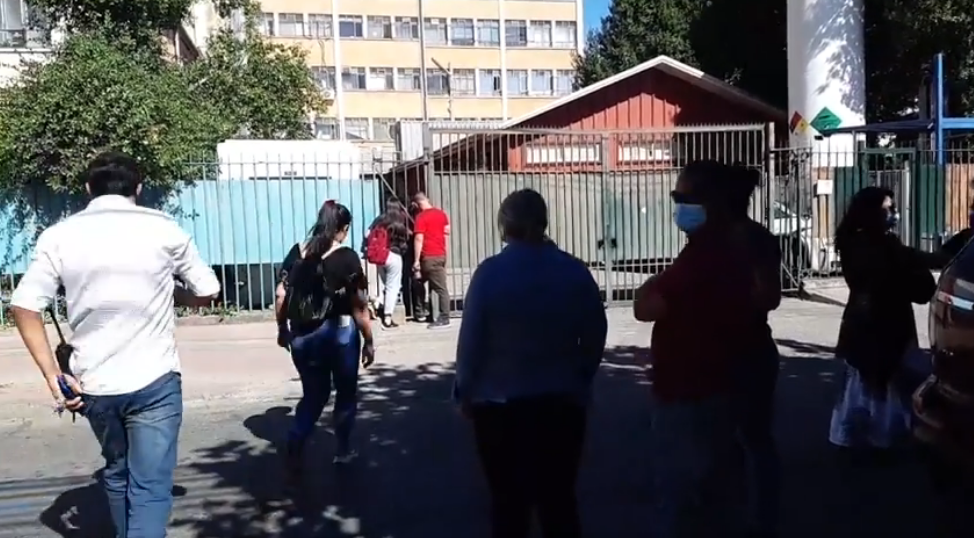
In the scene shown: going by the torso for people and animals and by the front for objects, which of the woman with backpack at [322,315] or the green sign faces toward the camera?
the green sign

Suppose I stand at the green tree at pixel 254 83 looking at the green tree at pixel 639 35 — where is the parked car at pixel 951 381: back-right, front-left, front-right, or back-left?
back-right

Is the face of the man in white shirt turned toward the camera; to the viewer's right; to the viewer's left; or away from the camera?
away from the camera

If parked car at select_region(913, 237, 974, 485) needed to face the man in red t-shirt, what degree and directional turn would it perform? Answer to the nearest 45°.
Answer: approximately 90° to its left

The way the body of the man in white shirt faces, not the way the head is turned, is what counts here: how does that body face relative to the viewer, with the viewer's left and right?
facing away from the viewer

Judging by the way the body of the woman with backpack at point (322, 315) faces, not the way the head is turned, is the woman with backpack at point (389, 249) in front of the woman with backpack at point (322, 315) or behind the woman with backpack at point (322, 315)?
in front

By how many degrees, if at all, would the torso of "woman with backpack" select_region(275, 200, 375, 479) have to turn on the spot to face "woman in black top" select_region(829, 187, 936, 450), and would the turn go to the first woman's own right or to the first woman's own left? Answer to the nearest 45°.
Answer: approximately 45° to the first woman's own right

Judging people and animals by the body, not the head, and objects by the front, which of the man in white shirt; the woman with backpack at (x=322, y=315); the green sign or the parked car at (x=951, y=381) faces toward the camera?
the green sign

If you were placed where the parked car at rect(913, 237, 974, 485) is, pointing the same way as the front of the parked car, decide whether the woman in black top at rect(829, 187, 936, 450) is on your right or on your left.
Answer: on your left

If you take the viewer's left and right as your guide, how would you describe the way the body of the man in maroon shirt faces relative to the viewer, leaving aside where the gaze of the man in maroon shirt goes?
facing the viewer and to the left of the viewer

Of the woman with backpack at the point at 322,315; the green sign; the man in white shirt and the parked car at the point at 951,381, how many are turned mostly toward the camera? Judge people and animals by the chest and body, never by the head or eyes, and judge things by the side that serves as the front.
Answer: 1

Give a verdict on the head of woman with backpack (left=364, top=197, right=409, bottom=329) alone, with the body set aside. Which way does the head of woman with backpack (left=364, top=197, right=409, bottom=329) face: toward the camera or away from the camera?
away from the camera

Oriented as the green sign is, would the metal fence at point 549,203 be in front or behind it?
in front

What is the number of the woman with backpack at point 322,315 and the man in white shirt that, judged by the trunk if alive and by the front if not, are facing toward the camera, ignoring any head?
0

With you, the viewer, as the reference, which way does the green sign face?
facing the viewer

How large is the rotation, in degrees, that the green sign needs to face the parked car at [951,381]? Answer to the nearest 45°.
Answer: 0° — it already faces it

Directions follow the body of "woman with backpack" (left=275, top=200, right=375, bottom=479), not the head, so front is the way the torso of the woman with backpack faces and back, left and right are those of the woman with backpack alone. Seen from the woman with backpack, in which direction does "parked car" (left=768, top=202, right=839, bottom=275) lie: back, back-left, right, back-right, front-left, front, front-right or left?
front

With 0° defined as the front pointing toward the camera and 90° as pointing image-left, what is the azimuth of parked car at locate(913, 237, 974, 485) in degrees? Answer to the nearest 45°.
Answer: approximately 225°

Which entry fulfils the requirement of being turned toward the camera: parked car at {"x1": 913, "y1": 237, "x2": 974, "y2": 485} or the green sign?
the green sign
